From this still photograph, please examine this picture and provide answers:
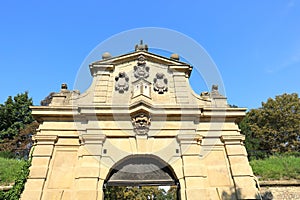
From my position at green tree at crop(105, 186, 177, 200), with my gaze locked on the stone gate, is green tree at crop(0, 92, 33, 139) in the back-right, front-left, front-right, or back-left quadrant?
front-right

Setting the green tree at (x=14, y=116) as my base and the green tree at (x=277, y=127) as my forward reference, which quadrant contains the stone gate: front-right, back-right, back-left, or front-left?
front-right

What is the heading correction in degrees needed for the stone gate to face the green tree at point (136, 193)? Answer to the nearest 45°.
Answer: approximately 180°

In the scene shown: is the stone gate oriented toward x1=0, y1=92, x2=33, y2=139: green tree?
no

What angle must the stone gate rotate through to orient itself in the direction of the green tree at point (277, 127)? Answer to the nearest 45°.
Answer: approximately 135° to its left

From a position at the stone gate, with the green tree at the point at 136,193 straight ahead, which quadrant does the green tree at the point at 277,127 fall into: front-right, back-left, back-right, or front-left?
front-right

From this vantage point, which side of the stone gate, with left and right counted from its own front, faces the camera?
front

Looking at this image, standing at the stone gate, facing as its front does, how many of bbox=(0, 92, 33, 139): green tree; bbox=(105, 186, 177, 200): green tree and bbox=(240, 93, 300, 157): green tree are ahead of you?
0
